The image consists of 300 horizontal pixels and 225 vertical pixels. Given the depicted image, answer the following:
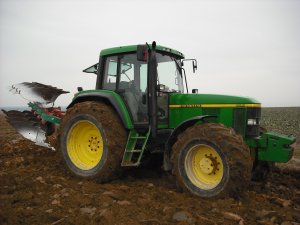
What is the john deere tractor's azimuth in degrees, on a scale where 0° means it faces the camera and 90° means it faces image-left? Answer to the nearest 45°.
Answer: approximately 315°
